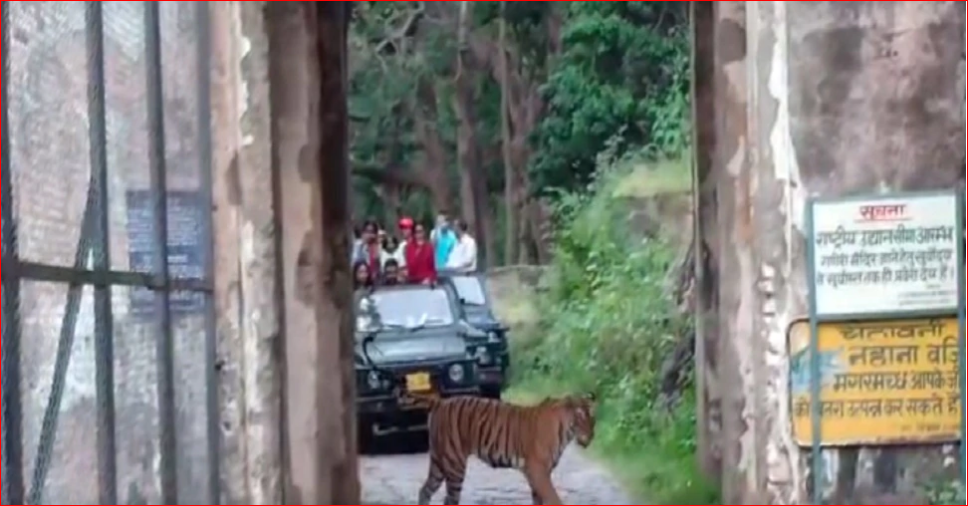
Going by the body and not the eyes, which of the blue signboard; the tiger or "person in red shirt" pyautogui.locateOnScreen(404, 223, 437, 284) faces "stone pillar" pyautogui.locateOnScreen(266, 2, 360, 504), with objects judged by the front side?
the person in red shirt

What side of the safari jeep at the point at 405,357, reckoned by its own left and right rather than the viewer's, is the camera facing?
front

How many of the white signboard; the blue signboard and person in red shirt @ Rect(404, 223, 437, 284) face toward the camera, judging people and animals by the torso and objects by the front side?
3

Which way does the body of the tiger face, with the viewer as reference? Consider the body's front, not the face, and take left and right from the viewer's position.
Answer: facing to the right of the viewer

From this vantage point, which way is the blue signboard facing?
toward the camera

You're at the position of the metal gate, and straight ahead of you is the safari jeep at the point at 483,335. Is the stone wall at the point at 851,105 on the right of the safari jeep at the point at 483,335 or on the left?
right

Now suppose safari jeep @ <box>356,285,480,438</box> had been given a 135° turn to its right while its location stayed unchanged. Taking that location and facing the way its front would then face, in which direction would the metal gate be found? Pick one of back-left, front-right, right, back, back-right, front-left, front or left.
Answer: back-left

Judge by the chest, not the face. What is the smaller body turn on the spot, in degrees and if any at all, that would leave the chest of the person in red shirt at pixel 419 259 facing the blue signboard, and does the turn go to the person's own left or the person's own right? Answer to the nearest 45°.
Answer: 0° — they already face it

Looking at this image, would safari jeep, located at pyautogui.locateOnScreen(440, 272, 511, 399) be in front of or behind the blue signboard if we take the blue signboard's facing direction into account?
behind

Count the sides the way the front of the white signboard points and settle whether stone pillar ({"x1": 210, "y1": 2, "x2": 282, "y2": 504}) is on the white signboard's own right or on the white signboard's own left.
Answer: on the white signboard's own right

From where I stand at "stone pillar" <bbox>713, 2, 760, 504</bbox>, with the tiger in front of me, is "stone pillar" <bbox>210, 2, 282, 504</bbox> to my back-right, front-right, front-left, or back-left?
front-left

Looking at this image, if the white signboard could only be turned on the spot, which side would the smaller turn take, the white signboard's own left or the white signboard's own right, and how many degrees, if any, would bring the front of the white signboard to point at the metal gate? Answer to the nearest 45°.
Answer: approximately 45° to the white signboard's own right
